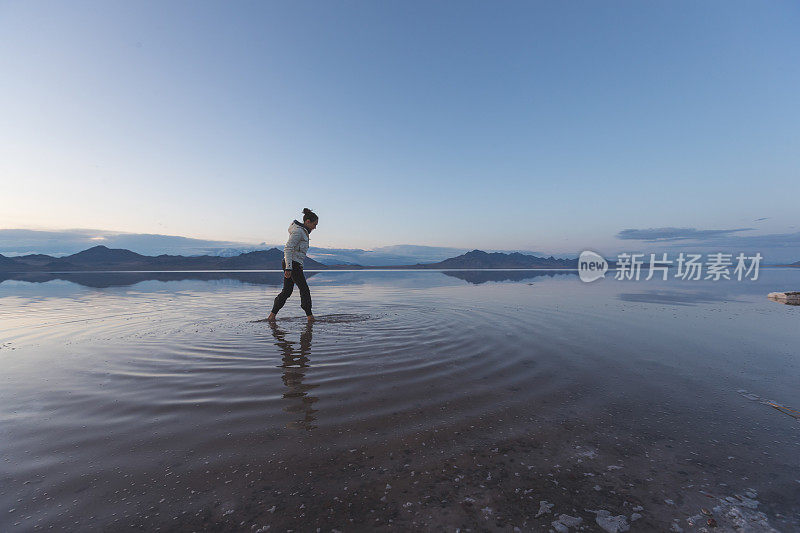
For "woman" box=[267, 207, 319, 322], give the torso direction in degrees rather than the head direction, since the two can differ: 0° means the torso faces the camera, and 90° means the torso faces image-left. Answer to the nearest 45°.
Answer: approximately 270°

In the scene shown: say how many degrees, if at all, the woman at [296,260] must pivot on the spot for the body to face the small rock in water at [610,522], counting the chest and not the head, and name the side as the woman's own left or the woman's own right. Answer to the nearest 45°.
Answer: approximately 90° to the woman's own right

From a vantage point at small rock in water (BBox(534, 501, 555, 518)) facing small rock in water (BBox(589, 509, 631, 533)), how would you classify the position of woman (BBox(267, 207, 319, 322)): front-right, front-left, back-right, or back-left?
back-left

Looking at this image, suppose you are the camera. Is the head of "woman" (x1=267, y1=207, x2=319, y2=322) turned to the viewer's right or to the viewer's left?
to the viewer's right

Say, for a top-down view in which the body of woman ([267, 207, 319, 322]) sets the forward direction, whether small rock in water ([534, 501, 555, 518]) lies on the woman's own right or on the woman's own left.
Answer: on the woman's own right

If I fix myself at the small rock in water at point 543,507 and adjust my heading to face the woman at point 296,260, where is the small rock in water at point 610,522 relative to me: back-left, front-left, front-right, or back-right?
back-right
